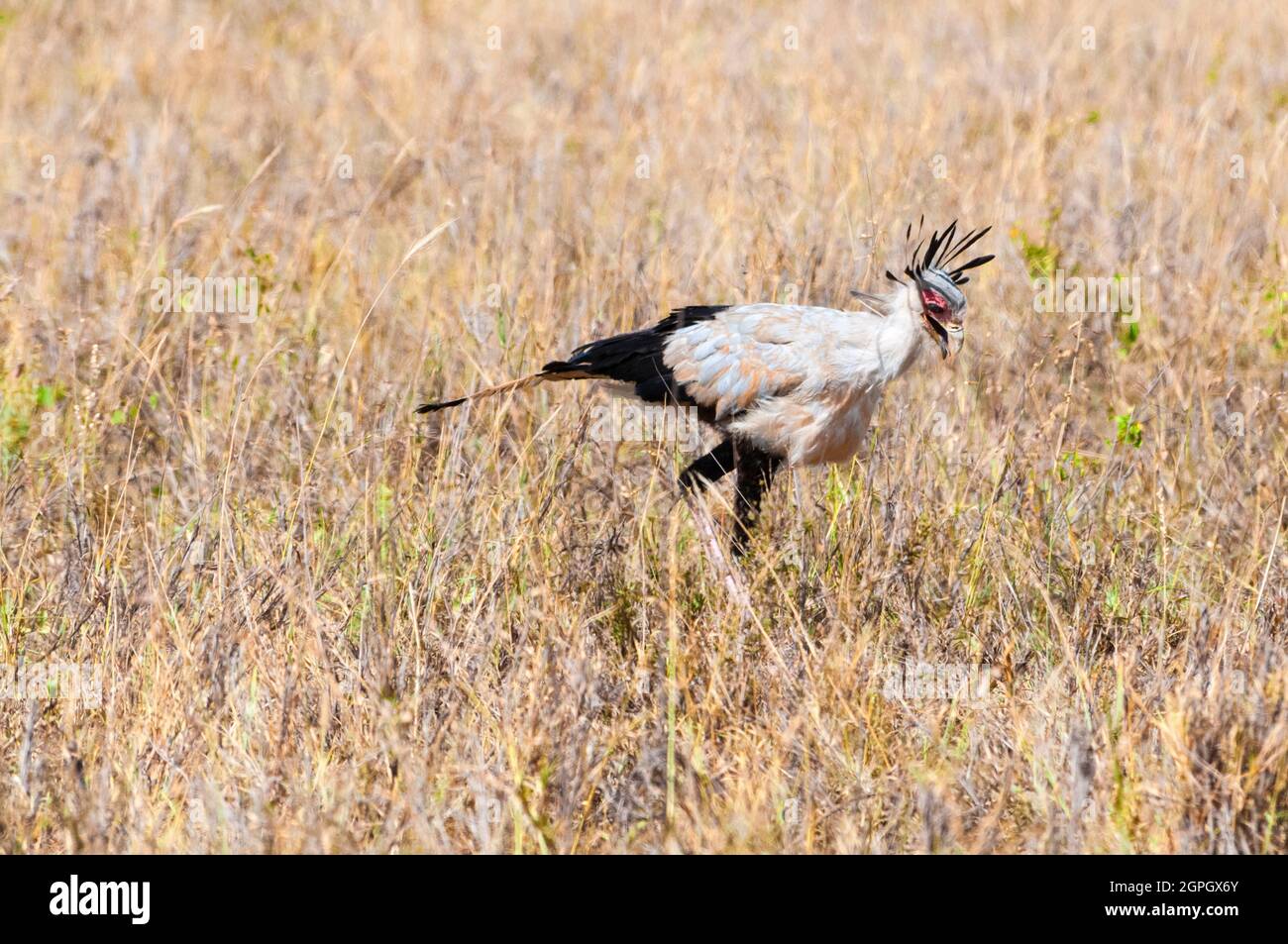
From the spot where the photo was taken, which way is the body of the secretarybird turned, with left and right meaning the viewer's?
facing to the right of the viewer
